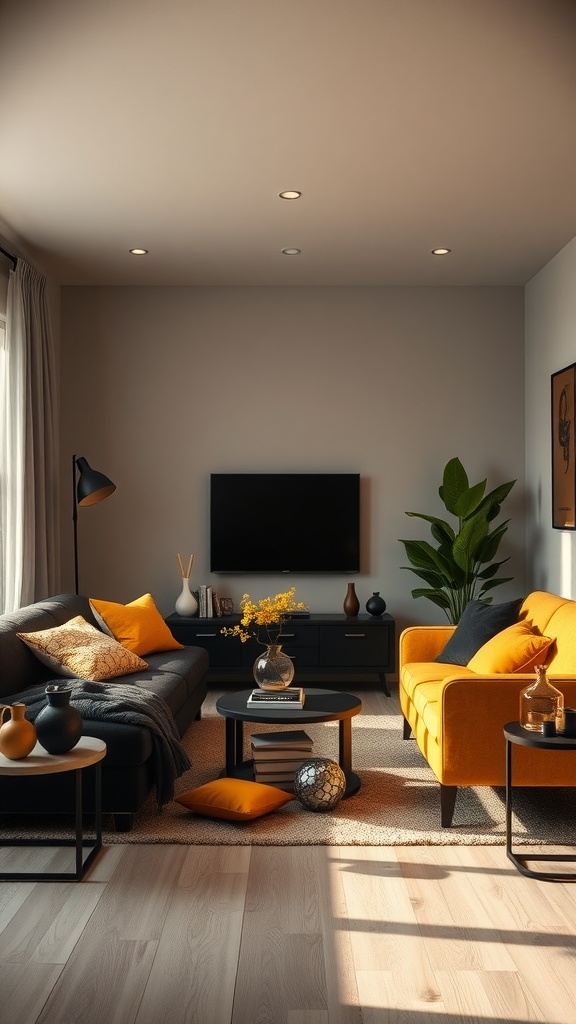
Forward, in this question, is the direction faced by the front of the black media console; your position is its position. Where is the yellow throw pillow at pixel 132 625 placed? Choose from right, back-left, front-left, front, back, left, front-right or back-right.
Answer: front-right

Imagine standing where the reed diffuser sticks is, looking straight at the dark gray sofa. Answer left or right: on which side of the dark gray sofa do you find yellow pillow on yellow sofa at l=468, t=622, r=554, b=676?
left

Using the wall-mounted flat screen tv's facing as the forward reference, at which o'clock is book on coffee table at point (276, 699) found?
The book on coffee table is roughly at 12 o'clock from the wall-mounted flat screen tv.

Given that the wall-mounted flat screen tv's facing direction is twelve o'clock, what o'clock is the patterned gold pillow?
The patterned gold pillow is roughly at 1 o'clock from the wall-mounted flat screen tv.

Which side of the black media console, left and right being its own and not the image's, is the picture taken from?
front

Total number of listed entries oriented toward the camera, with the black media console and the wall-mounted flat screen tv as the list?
2

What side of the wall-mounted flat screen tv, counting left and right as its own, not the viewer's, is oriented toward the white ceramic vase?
right

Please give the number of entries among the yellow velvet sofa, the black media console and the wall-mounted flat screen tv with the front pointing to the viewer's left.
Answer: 1

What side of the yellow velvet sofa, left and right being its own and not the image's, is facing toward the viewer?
left

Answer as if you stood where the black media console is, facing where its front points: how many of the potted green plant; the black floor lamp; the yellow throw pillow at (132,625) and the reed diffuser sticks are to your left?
1

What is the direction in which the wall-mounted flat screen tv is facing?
toward the camera

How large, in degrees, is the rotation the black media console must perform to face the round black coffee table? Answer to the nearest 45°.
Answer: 0° — it already faces it

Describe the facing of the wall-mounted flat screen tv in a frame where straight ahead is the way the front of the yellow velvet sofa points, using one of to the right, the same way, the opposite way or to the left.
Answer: to the left

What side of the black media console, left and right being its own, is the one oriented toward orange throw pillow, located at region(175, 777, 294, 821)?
front

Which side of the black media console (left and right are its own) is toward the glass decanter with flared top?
front

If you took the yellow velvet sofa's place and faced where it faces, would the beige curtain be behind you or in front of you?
in front
